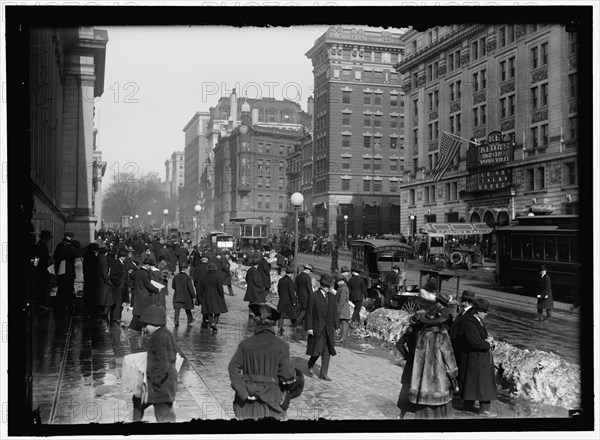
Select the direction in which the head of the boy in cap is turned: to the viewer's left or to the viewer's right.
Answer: to the viewer's left

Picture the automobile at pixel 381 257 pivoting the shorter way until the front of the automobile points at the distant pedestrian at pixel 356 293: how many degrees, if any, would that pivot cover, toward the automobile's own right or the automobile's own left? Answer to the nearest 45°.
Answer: approximately 45° to the automobile's own right

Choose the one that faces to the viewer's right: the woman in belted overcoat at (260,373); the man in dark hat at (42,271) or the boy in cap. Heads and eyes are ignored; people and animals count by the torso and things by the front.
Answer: the man in dark hat

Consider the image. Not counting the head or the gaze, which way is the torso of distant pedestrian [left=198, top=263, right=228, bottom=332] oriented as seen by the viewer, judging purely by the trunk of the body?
away from the camera

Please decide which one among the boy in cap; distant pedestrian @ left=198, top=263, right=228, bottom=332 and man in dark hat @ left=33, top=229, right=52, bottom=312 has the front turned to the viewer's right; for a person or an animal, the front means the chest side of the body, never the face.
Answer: the man in dark hat

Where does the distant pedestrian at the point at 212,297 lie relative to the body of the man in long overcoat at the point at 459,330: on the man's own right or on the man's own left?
on the man's own right

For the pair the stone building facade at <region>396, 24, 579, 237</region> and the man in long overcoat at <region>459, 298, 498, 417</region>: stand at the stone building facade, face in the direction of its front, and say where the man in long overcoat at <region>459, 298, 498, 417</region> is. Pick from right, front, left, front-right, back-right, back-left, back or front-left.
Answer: front-left

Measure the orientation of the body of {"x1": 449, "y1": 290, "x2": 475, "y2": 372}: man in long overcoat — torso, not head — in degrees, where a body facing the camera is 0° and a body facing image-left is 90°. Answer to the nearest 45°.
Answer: approximately 45°

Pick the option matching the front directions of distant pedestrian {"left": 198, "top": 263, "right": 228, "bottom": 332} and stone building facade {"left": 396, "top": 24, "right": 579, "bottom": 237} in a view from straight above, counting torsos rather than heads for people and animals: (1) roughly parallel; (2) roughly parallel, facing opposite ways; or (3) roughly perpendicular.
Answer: roughly perpendicular

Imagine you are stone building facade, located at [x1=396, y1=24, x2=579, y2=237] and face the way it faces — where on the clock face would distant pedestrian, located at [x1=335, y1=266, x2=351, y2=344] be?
The distant pedestrian is roughly at 11 o'clock from the stone building facade.
